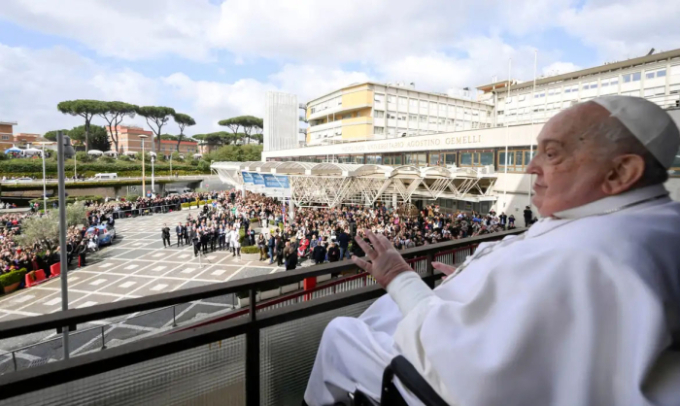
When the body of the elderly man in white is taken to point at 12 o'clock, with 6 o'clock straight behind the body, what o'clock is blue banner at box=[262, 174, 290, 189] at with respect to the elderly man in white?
The blue banner is roughly at 2 o'clock from the elderly man in white.

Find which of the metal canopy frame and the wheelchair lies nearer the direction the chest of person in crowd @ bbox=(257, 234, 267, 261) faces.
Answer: the wheelchair

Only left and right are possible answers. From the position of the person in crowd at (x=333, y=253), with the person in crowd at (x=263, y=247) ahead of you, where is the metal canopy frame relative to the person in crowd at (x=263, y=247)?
right

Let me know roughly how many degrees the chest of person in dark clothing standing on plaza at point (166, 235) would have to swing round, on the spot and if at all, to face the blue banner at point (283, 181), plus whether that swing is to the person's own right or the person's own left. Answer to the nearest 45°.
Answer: approximately 90° to the person's own left

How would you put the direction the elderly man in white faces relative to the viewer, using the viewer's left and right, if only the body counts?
facing to the left of the viewer

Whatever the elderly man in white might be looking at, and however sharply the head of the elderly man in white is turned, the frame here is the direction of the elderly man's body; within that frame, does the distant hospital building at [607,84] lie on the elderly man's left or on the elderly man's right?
on the elderly man's right

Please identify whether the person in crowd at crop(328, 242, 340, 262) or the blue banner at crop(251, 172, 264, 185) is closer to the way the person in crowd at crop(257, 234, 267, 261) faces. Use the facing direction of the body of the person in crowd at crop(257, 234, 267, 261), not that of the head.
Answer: the person in crowd

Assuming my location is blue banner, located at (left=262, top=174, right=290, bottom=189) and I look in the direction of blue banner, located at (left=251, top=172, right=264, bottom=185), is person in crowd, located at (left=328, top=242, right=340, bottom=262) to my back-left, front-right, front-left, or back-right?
back-left

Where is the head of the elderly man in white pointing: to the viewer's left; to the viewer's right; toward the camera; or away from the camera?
to the viewer's left
